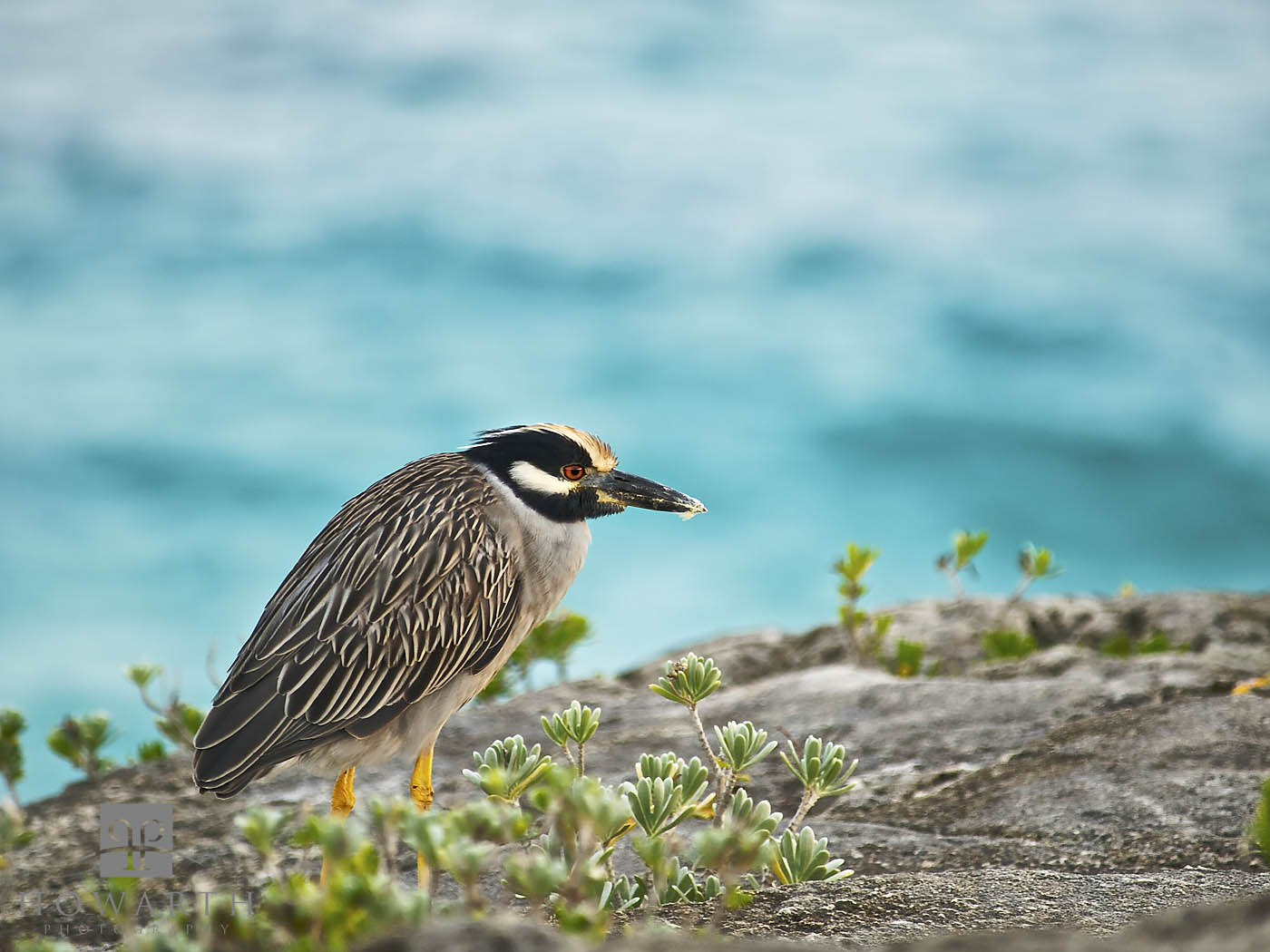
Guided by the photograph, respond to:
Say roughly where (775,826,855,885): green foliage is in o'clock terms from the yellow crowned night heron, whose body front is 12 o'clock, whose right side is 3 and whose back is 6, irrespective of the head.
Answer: The green foliage is roughly at 2 o'clock from the yellow crowned night heron.

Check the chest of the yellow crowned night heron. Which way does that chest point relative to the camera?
to the viewer's right

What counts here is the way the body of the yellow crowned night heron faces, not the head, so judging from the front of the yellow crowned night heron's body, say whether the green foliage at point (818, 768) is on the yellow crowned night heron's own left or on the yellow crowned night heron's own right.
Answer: on the yellow crowned night heron's own right

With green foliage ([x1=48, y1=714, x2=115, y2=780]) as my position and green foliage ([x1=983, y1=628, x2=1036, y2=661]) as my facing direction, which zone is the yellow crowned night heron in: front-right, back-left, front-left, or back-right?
front-right

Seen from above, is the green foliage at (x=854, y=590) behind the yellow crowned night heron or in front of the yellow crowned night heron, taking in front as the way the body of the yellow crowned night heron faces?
in front

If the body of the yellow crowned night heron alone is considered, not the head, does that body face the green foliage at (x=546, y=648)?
no

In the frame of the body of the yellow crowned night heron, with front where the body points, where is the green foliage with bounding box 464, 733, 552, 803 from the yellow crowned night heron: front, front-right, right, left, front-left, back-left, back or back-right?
front

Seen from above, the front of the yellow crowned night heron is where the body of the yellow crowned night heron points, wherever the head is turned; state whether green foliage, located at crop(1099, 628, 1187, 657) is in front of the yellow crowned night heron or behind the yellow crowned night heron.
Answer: in front
